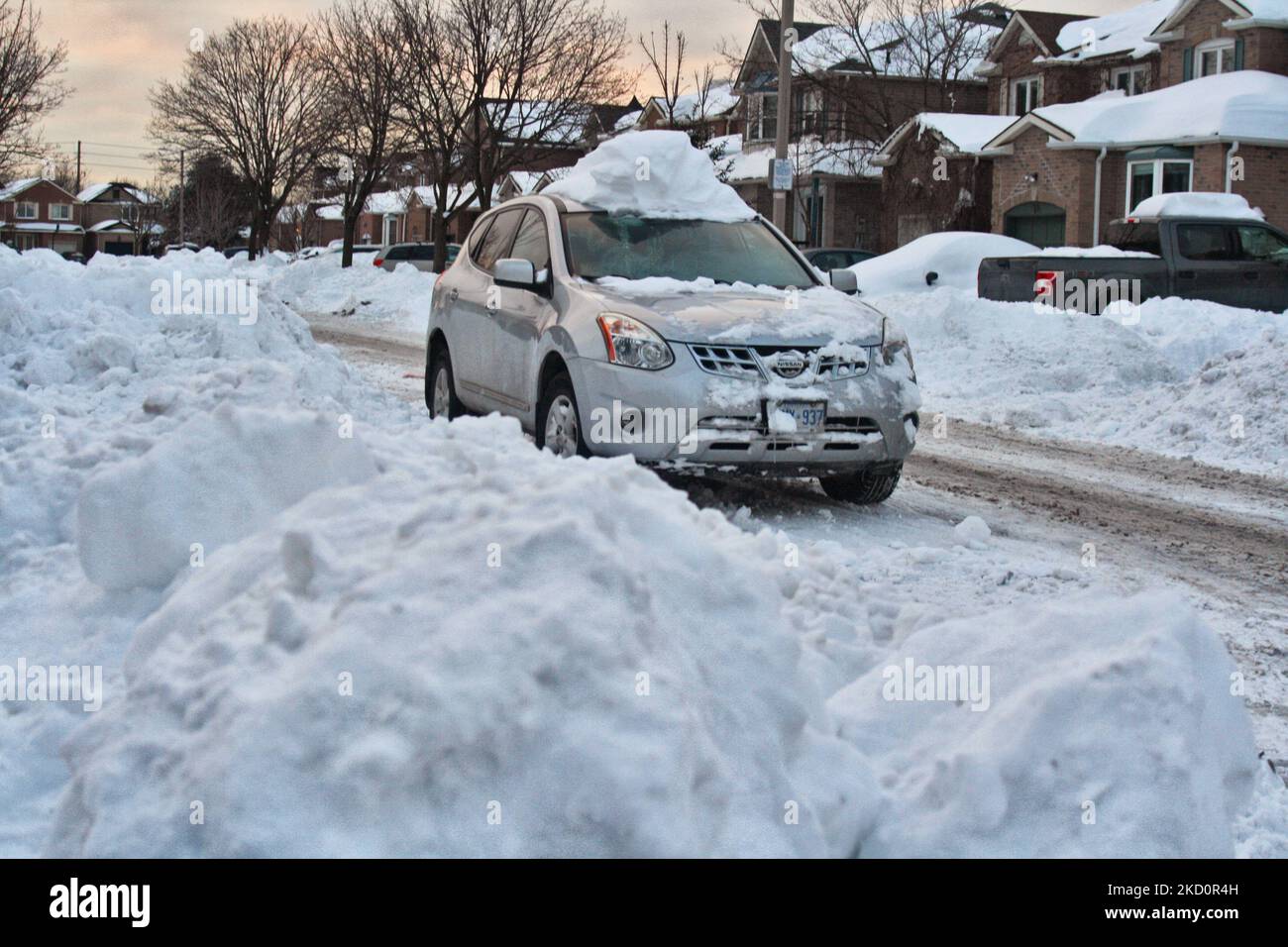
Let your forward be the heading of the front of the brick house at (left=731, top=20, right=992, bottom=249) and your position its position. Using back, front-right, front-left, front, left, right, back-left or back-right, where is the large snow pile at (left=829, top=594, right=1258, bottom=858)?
front-left

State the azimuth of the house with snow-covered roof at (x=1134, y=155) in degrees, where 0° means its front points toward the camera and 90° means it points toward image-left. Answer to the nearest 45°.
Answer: approximately 45°

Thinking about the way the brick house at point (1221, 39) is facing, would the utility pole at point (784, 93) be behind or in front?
in front

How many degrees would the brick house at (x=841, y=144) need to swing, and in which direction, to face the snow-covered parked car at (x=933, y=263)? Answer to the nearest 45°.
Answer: approximately 45° to its left

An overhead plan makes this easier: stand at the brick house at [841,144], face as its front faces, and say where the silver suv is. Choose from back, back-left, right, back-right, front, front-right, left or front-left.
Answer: front-left

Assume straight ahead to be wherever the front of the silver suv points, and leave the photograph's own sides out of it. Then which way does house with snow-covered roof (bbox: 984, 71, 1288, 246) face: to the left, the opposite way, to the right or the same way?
to the right

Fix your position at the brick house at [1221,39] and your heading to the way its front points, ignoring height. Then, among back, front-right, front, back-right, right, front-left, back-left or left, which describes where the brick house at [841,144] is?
right

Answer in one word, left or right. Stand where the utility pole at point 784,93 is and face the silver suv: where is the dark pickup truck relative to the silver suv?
left

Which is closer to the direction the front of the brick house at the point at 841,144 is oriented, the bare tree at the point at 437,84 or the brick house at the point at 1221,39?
the bare tree

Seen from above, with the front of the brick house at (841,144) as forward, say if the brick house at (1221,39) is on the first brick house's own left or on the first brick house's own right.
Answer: on the first brick house's own left

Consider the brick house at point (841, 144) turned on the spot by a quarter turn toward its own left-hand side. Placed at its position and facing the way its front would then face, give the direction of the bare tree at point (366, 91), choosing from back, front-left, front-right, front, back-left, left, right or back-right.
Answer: right

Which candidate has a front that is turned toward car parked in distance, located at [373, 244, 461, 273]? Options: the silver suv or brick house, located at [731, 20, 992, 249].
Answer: the brick house

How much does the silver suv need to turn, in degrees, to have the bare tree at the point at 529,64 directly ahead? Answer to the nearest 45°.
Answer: approximately 135° to its left

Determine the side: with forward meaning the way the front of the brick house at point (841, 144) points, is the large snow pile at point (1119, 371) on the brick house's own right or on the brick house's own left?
on the brick house's own left

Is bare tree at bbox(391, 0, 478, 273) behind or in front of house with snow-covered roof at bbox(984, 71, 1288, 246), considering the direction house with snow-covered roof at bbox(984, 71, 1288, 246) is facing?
in front

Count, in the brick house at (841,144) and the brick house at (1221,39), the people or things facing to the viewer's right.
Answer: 0
